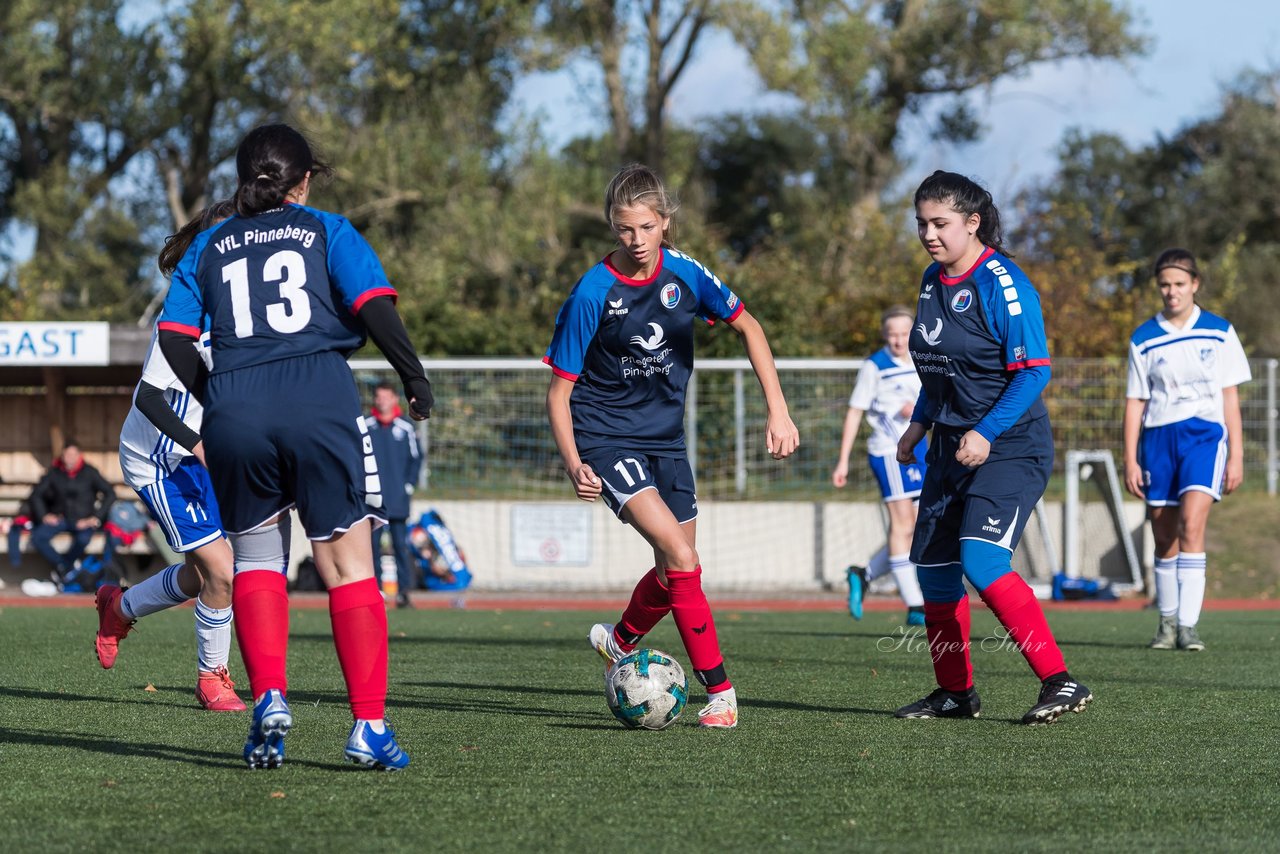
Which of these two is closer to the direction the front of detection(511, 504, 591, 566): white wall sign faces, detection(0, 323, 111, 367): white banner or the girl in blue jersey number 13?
the girl in blue jersey number 13

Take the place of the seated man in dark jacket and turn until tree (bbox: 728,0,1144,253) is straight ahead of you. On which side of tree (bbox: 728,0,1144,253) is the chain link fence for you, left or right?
right

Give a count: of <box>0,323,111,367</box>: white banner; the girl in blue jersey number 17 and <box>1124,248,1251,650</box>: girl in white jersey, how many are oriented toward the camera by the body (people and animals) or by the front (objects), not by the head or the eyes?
3

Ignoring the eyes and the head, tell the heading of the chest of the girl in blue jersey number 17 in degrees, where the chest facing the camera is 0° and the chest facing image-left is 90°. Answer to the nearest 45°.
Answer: approximately 0°

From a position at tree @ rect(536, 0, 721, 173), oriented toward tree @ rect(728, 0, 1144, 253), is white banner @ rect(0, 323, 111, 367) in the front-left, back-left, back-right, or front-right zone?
back-right

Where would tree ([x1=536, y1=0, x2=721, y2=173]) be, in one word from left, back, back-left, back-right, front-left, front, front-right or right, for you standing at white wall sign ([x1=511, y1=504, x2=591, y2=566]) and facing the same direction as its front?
back

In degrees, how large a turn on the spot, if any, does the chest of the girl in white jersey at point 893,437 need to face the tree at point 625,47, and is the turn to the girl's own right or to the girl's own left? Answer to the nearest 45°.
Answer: approximately 135° to the girl's own left

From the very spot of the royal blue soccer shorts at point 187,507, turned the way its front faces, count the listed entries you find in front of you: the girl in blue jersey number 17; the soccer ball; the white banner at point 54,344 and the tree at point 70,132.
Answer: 2
